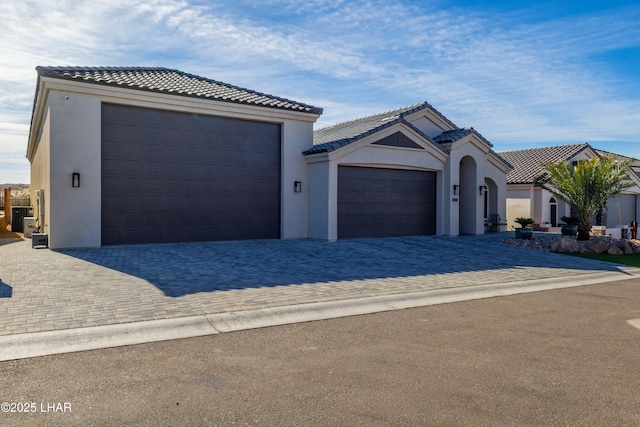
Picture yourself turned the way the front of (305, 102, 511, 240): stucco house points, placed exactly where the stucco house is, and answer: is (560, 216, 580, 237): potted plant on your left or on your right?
on your left

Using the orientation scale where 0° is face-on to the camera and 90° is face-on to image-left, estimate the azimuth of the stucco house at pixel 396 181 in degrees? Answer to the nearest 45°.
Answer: approximately 315°

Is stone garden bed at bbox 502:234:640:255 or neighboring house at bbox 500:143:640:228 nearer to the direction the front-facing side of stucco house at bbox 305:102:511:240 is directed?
the stone garden bed

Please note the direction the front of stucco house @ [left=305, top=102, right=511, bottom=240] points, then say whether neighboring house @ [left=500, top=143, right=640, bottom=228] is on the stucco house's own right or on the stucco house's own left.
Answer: on the stucco house's own left
